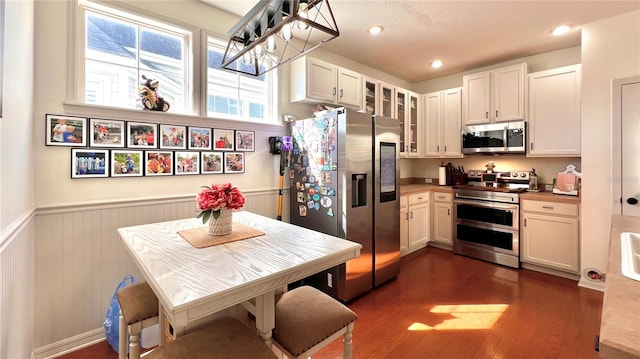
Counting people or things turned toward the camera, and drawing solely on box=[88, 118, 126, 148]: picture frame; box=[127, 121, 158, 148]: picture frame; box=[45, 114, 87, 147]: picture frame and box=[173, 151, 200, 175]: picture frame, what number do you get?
4

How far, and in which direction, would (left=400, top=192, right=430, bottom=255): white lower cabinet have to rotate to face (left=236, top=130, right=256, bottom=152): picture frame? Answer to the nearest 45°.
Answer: approximately 90° to its right

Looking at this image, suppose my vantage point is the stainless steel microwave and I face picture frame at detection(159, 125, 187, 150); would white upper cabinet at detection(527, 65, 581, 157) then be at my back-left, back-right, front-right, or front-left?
back-left

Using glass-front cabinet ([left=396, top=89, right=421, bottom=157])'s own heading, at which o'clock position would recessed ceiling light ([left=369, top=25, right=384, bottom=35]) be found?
The recessed ceiling light is roughly at 2 o'clock from the glass-front cabinet.

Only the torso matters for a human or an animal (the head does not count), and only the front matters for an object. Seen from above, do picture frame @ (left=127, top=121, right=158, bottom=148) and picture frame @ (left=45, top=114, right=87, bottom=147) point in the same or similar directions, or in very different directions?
same or similar directions

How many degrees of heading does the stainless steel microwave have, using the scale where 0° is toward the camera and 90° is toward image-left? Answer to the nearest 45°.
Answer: approximately 0°

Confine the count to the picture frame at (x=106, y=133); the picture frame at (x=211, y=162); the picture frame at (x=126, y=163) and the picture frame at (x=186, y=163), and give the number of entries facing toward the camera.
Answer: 4

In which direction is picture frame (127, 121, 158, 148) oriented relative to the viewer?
toward the camera

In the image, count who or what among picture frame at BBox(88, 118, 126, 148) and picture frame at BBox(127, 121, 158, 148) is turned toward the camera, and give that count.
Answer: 2

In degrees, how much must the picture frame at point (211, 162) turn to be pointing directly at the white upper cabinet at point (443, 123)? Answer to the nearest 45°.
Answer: approximately 90° to its left

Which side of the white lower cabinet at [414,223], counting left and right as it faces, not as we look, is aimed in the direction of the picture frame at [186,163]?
right

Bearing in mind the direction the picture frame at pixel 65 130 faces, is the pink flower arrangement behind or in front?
in front
